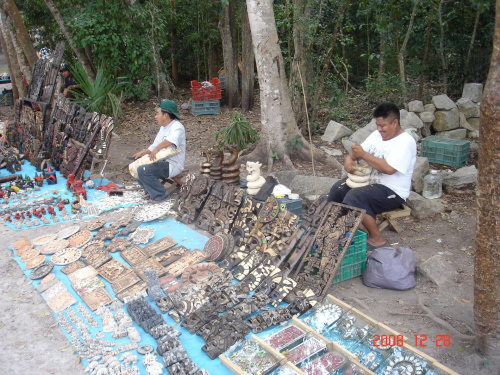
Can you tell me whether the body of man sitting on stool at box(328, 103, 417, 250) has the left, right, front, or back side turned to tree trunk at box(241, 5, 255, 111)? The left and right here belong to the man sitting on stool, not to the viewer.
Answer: right

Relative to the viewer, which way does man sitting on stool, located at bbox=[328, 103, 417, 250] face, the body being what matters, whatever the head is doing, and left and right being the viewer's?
facing the viewer and to the left of the viewer

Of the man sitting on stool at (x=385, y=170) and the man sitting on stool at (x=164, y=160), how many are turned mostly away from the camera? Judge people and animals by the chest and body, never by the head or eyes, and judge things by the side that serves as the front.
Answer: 0

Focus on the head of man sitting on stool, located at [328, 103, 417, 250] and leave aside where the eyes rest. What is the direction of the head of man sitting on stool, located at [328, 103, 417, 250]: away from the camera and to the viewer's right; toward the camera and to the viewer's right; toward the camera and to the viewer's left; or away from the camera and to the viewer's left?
toward the camera and to the viewer's left

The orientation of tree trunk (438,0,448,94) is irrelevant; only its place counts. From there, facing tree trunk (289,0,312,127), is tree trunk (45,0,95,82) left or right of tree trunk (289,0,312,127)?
right

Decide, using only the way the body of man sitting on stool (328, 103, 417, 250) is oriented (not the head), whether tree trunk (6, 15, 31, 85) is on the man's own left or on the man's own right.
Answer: on the man's own right

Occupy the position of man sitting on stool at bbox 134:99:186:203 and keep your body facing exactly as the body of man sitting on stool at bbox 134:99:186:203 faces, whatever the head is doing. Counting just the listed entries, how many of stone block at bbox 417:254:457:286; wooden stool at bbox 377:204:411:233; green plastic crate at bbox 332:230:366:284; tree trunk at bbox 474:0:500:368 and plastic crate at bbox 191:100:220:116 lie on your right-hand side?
1

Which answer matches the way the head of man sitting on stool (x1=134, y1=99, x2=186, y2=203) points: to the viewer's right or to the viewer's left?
to the viewer's left

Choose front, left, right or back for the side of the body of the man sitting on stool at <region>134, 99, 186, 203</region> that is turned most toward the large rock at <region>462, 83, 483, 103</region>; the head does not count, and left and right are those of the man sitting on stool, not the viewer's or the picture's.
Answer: back

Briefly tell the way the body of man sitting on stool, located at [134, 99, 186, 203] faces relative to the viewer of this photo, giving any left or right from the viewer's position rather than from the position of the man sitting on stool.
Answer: facing to the left of the viewer
